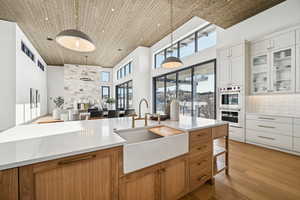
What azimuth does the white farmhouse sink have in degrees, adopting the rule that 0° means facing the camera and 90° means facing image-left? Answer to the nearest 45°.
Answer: approximately 315°

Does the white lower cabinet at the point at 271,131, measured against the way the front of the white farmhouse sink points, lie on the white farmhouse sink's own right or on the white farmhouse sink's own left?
on the white farmhouse sink's own left

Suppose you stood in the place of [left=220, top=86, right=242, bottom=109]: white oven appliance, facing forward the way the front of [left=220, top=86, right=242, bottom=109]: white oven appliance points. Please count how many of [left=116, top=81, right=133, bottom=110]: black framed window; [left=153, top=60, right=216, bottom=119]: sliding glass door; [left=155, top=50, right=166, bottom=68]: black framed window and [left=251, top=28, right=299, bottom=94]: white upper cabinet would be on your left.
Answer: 1

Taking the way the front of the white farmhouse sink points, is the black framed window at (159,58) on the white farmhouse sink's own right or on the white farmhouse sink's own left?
on the white farmhouse sink's own left

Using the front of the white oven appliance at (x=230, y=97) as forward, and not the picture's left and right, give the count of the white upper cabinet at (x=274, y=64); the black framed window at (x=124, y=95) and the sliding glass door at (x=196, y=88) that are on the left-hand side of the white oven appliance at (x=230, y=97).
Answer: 1

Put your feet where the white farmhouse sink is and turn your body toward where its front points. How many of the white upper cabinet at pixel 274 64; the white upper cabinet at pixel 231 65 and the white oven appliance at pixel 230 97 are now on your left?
3

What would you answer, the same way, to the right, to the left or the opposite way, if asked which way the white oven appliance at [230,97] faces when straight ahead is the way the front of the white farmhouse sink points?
to the right

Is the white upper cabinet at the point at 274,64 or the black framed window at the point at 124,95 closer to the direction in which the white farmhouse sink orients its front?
the white upper cabinet

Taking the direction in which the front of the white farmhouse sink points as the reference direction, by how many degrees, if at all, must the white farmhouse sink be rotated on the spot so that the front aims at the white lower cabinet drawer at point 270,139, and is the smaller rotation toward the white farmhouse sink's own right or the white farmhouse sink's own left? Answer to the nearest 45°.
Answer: approximately 90° to the white farmhouse sink's own left

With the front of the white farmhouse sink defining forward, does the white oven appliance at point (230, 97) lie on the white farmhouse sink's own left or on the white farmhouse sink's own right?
on the white farmhouse sink's own left

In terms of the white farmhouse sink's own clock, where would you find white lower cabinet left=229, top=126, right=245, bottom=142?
The white lower cabinet is roughly at 9 o'clock from the white farmhouse sink.
